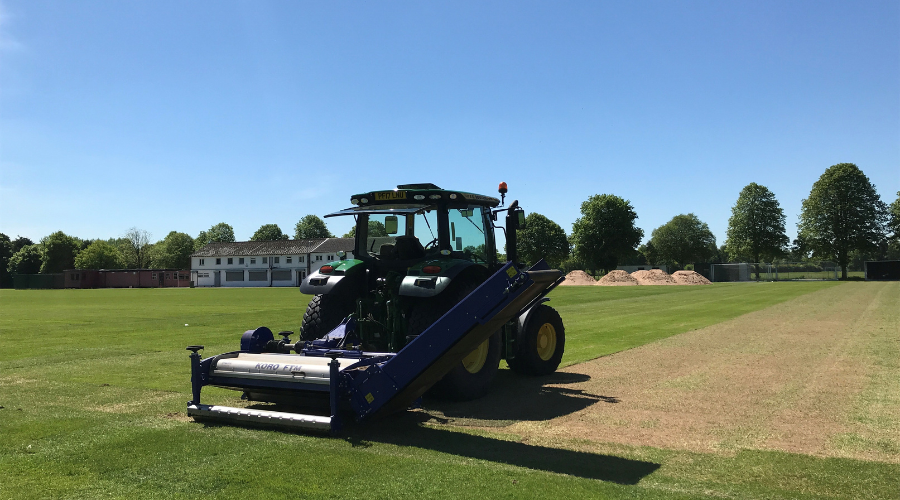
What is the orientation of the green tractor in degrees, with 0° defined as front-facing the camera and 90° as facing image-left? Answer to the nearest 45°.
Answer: approximately 225°
